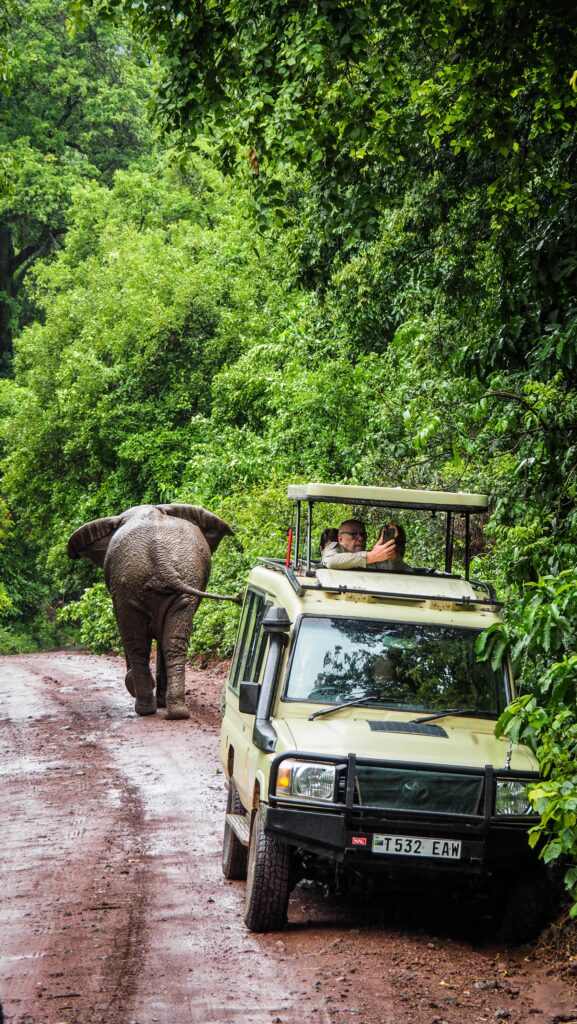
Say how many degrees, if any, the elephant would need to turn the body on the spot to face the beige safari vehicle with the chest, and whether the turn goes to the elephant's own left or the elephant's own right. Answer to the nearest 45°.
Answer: approximately 180°

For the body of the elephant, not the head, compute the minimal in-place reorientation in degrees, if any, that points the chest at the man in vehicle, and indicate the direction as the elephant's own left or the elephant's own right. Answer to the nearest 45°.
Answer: approximately 180°

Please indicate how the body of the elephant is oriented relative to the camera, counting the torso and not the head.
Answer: away from the camera
